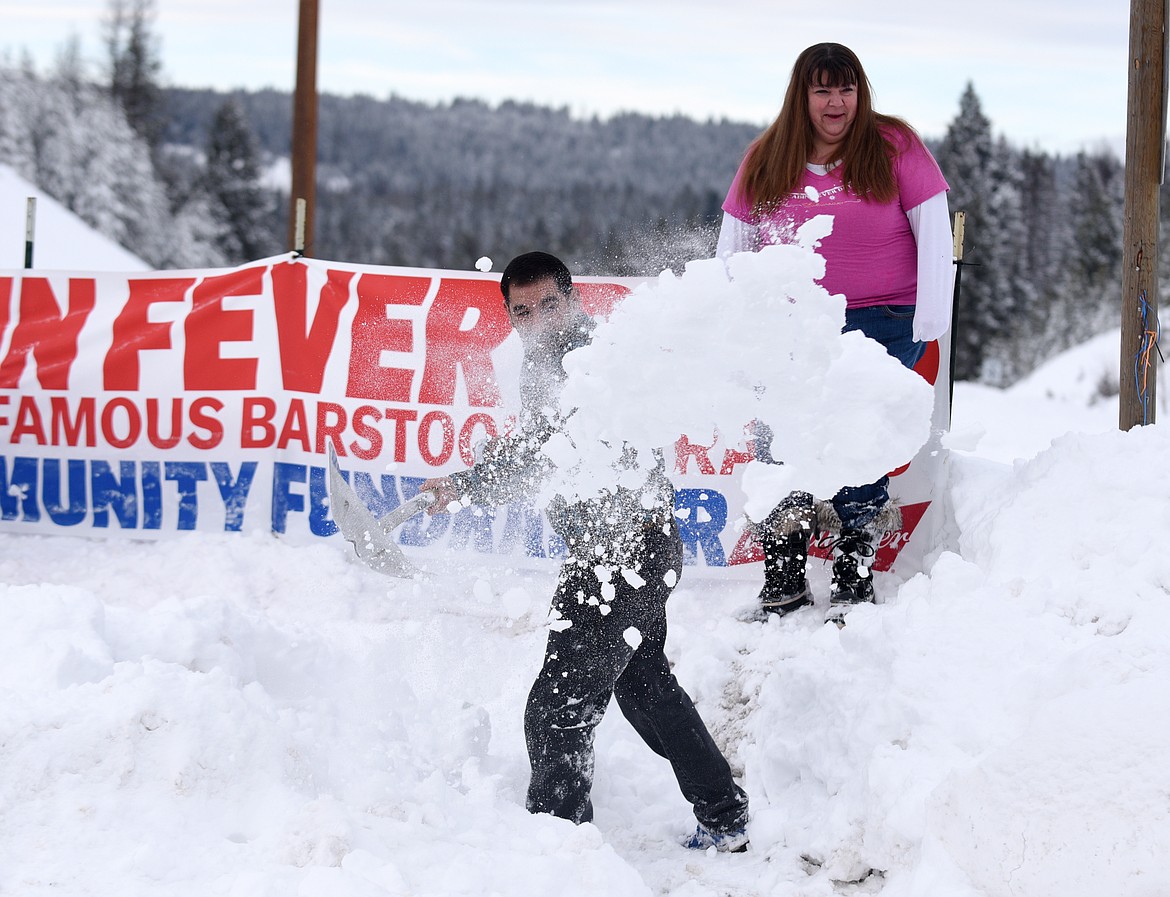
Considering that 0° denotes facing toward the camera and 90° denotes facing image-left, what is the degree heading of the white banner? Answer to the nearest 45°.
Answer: approximately 0°

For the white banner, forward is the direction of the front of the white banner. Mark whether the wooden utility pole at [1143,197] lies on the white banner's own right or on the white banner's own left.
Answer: on the white banner's own left

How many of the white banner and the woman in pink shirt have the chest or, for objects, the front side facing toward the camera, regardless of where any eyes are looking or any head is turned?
2

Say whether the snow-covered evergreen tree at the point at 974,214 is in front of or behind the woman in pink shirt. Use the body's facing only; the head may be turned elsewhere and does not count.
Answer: behind

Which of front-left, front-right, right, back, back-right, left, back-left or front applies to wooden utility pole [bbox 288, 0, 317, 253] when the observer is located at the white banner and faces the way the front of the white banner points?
back
